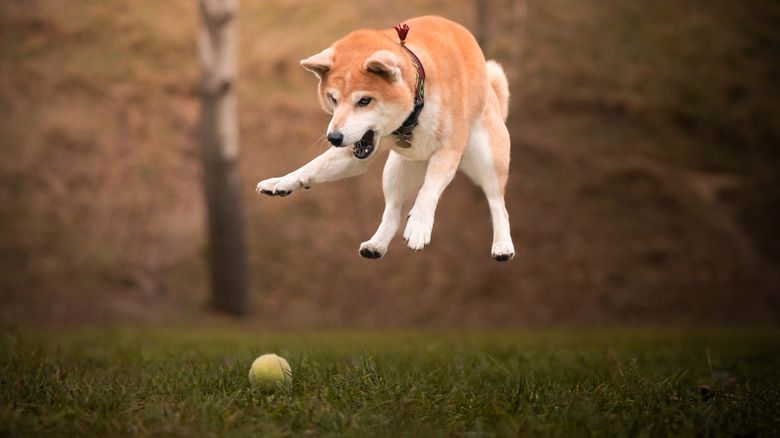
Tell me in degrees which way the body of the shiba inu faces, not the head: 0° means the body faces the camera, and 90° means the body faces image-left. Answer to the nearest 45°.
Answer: approximately 45°

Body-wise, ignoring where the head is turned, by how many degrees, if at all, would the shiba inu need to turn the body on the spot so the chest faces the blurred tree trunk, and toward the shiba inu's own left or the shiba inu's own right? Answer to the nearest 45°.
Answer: approximately 135° to the shiba inu's own right
